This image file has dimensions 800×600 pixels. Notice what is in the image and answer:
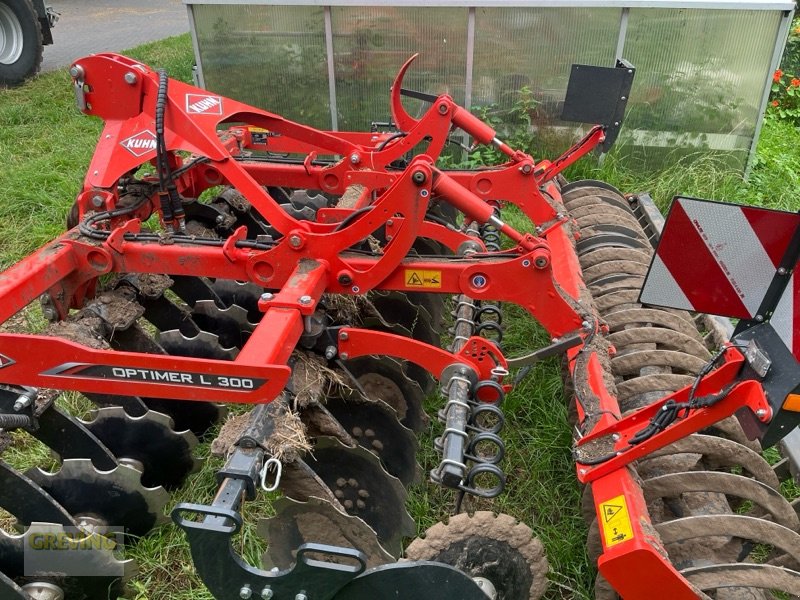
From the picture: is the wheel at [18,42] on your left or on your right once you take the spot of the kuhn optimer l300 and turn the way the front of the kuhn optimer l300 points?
on your right

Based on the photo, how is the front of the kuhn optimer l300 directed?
to the viewer's left
